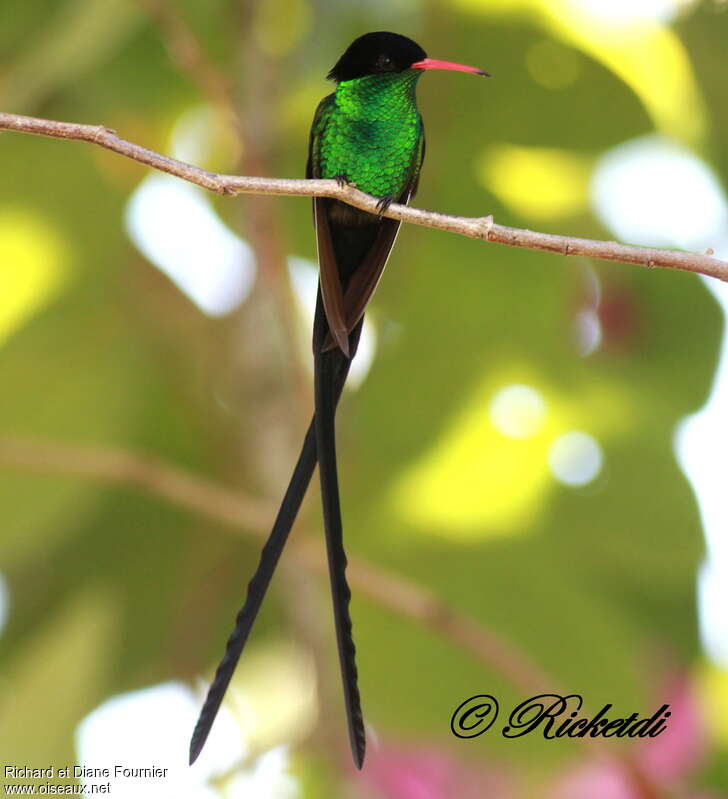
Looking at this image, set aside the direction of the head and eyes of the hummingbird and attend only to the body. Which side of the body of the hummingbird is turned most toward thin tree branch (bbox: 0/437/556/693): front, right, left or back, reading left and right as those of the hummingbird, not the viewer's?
back

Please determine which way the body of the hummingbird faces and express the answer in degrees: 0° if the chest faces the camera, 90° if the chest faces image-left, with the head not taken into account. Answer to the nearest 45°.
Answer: approximately 315°
